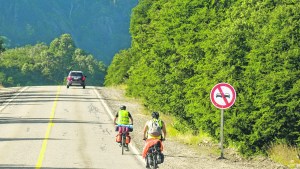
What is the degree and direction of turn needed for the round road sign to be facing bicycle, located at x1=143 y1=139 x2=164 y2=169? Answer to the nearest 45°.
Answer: approximately 45° to its right

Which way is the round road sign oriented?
toward the camera

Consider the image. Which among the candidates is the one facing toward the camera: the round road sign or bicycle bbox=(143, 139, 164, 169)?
the round road sign

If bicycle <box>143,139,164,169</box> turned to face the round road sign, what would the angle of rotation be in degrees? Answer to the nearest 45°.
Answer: approximately 45° to its right

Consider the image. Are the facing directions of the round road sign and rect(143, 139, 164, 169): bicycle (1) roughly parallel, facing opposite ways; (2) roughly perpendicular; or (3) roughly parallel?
roughly parallel, facing opposite ways

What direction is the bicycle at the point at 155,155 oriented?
away from the camera

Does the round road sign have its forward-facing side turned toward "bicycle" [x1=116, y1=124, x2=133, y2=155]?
no

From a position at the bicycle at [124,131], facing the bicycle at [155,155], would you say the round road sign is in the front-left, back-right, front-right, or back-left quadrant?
front-left

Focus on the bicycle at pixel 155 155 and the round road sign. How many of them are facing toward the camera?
1
